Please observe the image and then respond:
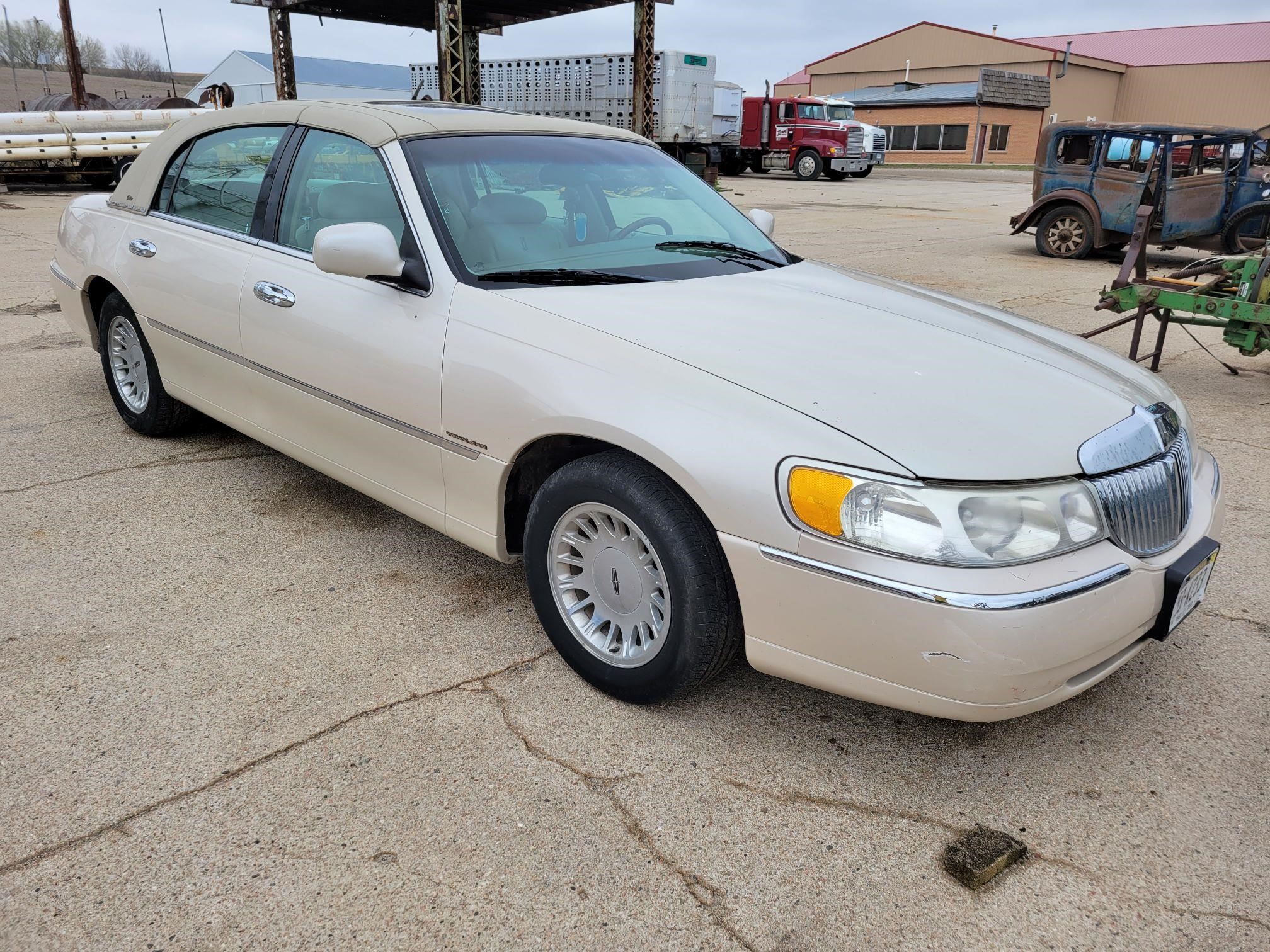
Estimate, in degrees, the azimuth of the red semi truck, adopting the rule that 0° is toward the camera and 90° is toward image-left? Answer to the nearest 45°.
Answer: approximately 315°

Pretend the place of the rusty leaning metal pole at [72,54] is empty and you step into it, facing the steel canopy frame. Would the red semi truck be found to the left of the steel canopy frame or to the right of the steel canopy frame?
left

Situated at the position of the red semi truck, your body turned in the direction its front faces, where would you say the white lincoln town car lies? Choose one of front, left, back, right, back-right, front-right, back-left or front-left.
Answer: front-right

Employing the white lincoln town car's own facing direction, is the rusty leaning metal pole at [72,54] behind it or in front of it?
behind

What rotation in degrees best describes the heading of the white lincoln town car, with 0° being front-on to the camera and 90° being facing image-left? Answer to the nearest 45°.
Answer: approximately 315°

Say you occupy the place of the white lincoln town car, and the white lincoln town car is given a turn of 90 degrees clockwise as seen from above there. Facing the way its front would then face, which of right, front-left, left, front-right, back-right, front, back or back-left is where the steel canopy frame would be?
back-right
